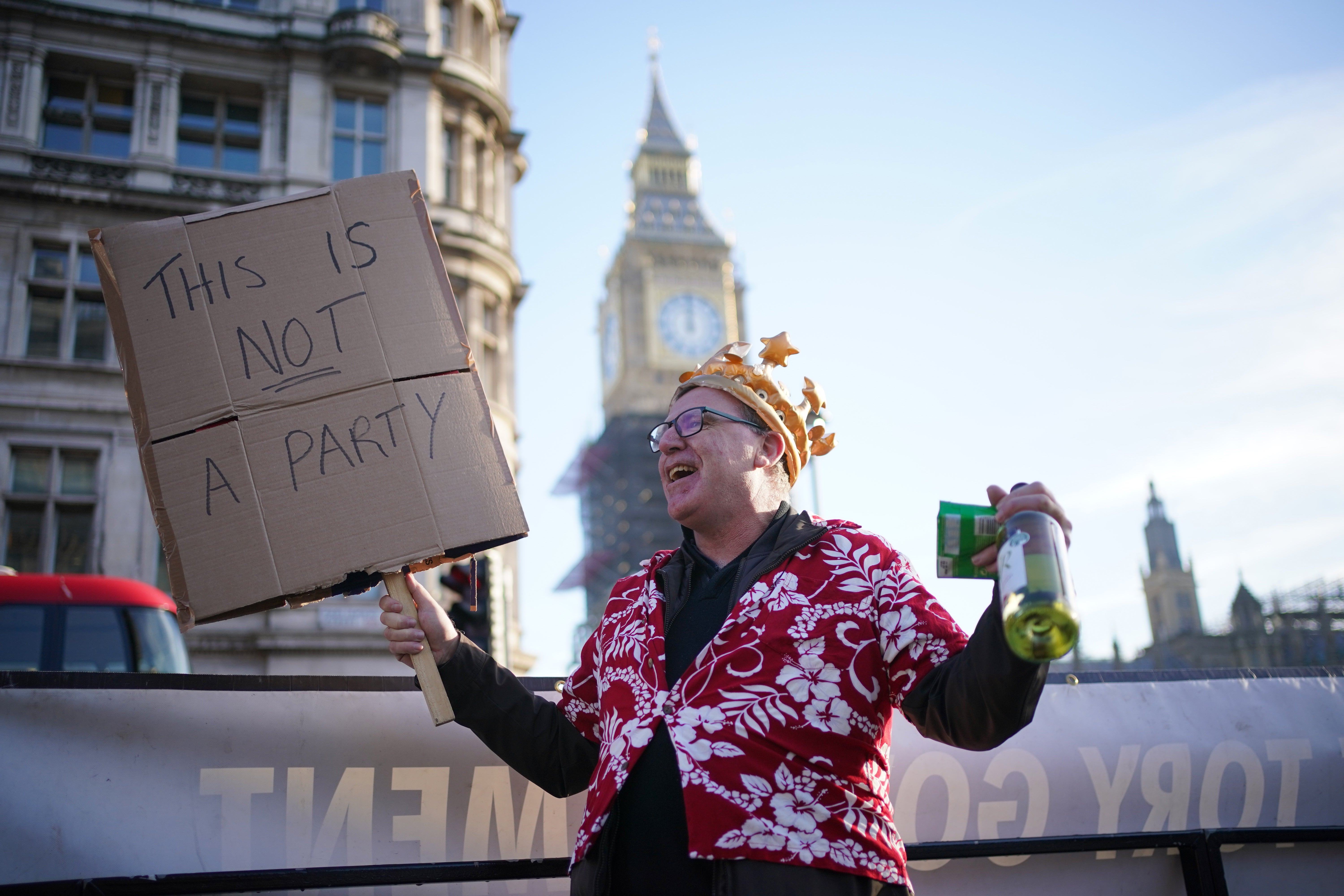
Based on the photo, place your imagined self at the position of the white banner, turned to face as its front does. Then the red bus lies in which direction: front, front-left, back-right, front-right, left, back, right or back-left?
front-left

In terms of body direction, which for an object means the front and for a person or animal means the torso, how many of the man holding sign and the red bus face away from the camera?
0

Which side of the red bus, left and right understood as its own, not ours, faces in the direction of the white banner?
right

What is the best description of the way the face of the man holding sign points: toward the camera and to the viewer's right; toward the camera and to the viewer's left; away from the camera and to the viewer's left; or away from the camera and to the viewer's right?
toward the camera and to the viewer's left

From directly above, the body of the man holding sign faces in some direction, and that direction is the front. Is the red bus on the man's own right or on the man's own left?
on the man's own right

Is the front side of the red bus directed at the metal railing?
no

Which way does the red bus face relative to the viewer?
to the viewer's right

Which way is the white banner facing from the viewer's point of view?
away from the camera
